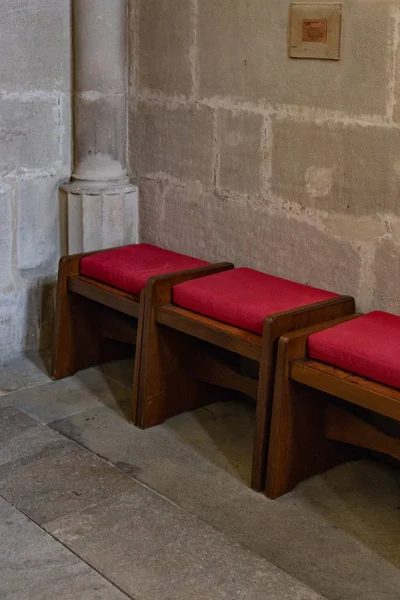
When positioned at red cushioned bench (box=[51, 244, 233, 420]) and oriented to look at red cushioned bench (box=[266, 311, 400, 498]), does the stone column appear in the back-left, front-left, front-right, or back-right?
back-left

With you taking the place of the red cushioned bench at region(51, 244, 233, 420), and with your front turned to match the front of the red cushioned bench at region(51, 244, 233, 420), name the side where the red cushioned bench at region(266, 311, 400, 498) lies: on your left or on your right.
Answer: on your left

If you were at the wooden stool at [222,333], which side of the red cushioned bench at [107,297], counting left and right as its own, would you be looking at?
left

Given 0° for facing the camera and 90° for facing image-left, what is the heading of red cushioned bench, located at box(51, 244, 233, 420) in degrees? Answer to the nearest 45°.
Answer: approximately 45°
